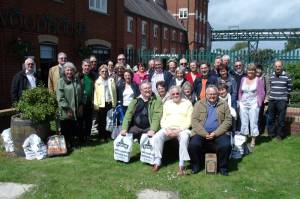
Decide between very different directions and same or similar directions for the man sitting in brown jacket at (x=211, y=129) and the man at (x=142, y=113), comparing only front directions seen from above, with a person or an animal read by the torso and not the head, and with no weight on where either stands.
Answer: same or similar directions

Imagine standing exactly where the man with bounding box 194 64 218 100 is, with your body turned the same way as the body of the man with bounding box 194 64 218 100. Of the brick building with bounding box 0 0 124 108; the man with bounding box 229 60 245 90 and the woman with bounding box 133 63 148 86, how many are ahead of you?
0

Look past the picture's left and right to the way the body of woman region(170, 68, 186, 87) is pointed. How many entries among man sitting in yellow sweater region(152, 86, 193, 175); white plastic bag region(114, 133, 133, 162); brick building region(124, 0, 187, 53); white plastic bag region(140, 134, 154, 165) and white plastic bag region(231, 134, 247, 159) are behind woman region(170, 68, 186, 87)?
1

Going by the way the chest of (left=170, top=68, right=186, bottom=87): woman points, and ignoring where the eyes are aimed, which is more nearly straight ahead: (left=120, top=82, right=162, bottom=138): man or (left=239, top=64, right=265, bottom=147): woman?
the man

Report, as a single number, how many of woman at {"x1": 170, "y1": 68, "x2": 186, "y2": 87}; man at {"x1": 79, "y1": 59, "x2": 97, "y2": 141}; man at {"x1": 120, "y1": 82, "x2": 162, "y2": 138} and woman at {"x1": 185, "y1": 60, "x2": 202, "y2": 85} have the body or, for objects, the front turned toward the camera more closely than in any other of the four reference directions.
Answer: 4

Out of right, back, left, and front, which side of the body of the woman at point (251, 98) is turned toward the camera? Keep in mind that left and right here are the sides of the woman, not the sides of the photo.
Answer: front

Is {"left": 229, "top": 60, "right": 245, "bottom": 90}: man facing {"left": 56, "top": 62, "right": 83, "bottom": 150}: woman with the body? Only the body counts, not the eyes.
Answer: no

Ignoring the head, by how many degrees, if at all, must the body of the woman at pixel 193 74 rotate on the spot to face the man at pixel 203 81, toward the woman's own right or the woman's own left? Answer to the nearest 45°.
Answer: approximately 45° to the woman's own left

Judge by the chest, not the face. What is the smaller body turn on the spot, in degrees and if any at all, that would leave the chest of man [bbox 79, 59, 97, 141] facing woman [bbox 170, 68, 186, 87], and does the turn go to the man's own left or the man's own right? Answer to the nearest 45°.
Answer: approximately 90° to the man's own left

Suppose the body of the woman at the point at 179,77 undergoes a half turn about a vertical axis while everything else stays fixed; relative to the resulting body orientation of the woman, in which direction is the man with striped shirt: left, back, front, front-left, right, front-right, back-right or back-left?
right

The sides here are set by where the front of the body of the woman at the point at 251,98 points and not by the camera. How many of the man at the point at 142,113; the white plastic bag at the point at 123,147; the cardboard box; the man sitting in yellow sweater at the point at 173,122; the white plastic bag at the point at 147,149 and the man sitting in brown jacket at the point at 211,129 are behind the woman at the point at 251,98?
0

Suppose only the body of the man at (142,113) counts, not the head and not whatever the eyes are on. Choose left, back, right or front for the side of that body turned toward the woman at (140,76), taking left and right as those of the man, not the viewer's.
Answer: back

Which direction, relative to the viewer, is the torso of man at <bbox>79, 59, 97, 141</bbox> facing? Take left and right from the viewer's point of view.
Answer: facing the viewer

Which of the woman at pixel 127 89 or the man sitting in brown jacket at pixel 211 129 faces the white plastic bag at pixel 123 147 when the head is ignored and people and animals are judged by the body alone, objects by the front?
the woman

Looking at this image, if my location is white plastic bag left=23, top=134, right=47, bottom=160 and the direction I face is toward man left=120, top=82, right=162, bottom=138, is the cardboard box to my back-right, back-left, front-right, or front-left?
front-right

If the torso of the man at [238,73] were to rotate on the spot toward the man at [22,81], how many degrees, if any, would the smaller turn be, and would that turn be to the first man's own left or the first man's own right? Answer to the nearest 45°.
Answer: approximately 90° to the first man's own right

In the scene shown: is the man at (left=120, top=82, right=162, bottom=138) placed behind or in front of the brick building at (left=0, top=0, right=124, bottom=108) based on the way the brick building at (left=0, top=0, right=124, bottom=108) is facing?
in front

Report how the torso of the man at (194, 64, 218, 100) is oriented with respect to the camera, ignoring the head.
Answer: toward the camera
